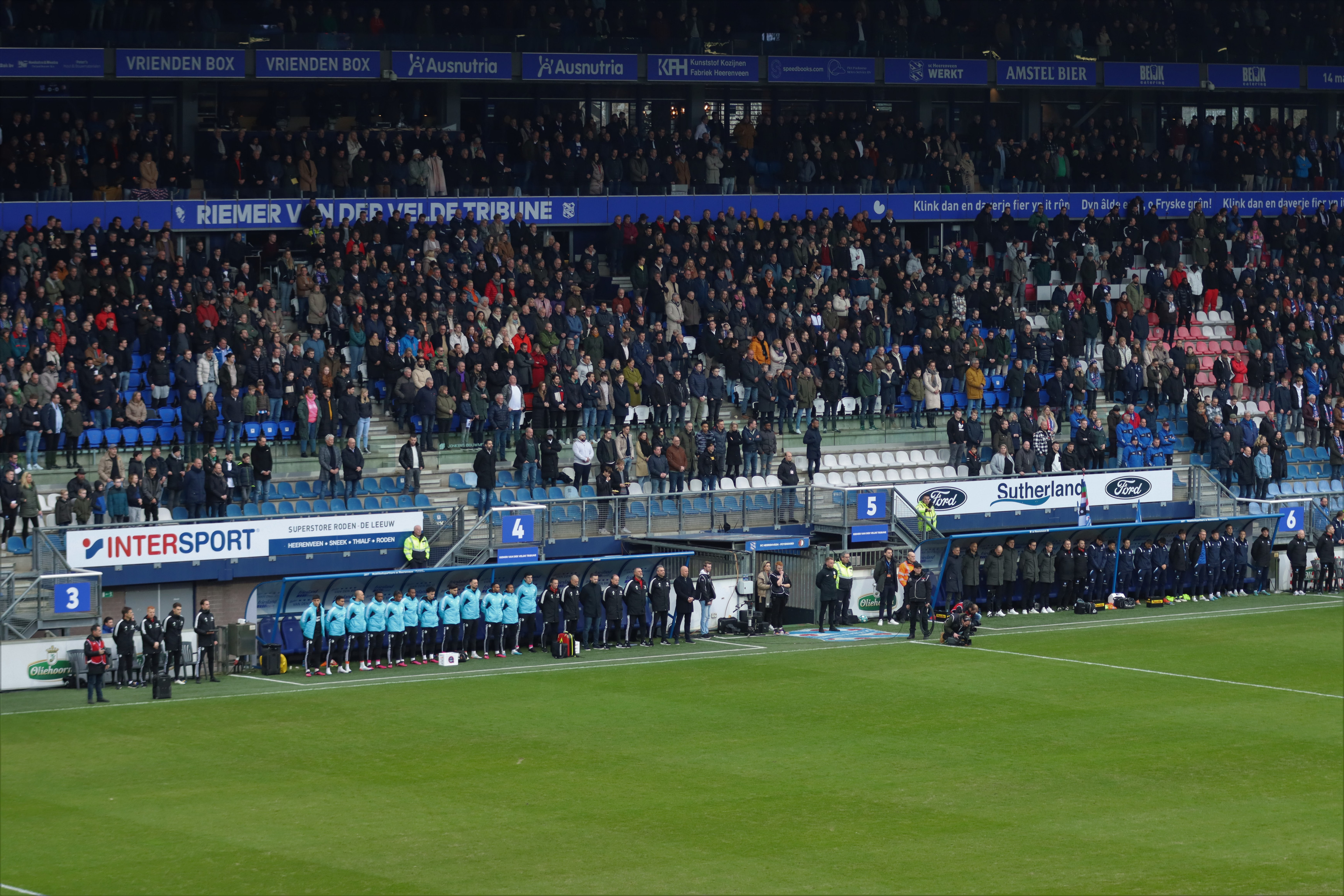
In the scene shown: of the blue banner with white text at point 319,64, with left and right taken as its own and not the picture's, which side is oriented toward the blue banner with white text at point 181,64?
right

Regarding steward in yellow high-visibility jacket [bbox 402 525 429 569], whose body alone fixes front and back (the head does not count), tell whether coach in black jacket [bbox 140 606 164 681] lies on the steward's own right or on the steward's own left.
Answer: on the steward's own right

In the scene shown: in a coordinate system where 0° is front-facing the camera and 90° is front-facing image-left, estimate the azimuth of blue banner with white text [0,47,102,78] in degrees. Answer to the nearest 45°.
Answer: approximately 0°

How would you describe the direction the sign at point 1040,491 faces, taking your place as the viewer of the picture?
facing the viewer

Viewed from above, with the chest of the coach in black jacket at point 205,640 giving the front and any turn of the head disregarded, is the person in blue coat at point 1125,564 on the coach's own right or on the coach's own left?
on the coach's own left

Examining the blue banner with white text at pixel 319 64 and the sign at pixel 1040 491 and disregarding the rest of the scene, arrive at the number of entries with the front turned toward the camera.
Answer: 2

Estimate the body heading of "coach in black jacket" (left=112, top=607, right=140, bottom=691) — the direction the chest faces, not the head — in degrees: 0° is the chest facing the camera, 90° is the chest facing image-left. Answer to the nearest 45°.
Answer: approximately 315°

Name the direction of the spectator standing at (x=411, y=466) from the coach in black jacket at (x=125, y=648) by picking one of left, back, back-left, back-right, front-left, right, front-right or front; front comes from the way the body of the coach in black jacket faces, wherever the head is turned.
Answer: left

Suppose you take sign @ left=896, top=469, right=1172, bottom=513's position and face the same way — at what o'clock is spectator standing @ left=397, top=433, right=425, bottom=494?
The spectator standing is roughly at 2 o'clock from the sign.

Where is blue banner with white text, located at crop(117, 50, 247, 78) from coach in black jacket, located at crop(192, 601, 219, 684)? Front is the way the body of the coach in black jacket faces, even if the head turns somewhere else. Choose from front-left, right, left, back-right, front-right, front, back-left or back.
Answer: back-left

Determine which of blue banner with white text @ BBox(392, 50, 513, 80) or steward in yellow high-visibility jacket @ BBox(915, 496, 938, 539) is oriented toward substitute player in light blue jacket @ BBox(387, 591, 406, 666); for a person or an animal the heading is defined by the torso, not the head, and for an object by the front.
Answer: the blue banner with white text

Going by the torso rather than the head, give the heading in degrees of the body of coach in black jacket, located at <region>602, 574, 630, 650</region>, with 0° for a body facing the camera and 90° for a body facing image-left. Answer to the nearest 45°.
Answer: approximately 315°

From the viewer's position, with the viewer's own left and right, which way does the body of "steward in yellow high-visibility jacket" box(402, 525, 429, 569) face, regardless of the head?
facing the viewer and to the right of the viewer

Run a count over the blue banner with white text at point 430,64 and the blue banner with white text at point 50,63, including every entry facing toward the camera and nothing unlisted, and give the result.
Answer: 2

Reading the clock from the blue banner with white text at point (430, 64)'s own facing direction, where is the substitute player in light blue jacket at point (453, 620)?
The substitute player in light blue jacket is roughly at 12 o'clock from the blue banner with white text.
